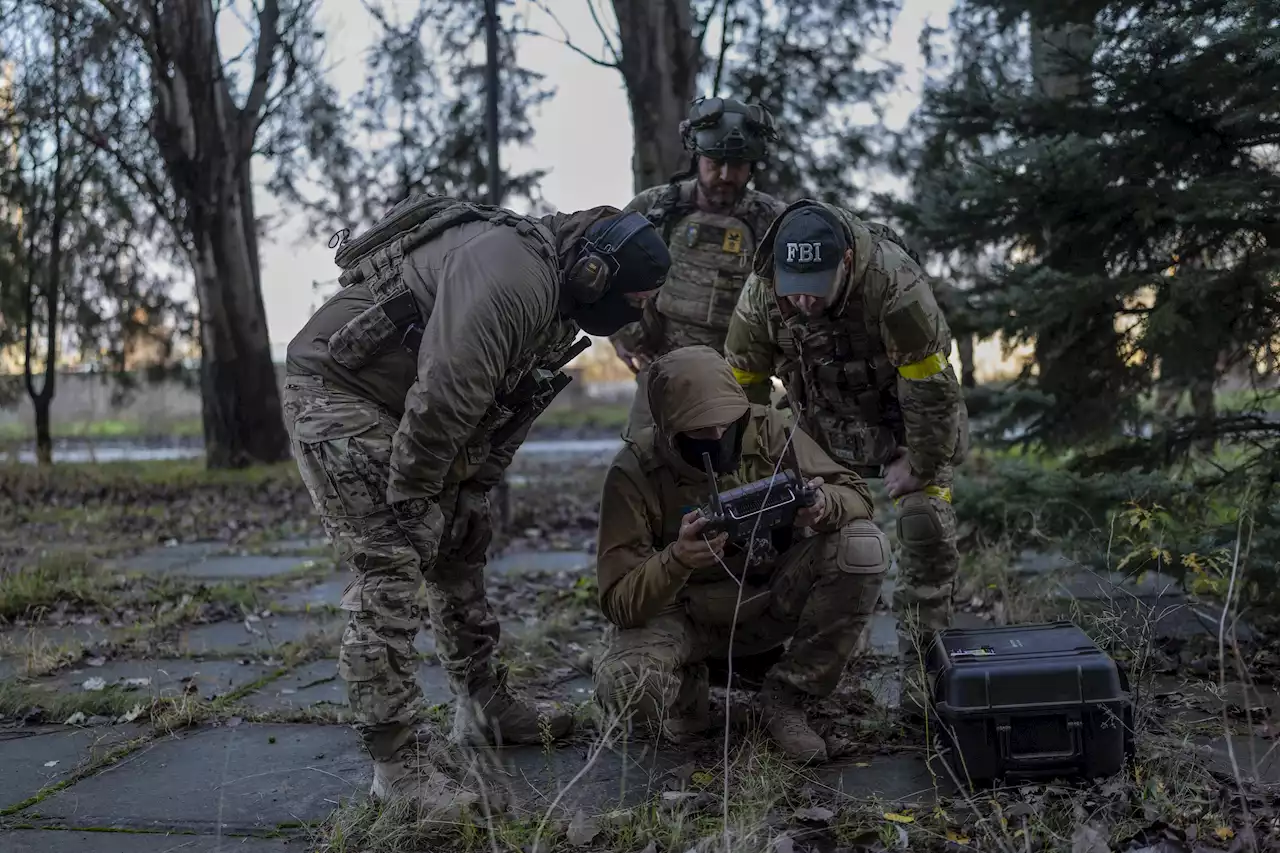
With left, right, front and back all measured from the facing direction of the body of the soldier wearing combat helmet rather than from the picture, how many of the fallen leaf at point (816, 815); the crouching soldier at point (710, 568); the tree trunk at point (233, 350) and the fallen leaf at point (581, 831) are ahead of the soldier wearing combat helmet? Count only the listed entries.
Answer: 3

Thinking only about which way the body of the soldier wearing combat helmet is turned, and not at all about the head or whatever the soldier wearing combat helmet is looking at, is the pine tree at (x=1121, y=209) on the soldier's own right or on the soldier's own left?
on the soldier's own left

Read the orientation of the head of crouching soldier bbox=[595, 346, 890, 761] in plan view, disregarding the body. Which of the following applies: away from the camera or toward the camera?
toward the camera

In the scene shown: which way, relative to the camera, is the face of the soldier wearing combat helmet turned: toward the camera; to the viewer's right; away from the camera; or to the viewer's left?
toward the camera

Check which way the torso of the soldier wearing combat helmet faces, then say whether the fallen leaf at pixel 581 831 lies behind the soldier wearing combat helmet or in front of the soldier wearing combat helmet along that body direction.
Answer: in front

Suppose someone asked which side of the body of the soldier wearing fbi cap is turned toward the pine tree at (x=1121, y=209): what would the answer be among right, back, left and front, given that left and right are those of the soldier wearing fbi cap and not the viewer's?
back

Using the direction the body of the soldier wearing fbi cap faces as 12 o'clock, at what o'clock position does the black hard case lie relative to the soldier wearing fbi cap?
The black hard case is roughly at 10 o'clock from the soldier wearing fbi cap.

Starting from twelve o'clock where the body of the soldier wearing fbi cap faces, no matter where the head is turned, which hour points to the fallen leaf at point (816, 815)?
The fallen leaf is roughly at 11 o'clock from the soldier wearing fbi cap.

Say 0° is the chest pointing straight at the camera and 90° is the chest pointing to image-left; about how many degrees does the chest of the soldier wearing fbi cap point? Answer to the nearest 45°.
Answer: approximately 45°

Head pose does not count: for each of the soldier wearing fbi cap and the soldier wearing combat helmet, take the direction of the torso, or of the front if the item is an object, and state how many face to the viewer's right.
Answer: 0

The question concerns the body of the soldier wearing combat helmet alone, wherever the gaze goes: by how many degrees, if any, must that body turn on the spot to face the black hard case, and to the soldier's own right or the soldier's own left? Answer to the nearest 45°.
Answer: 0° — they already face it

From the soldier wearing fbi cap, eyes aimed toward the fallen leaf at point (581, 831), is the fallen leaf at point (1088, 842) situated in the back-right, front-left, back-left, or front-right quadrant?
front-left

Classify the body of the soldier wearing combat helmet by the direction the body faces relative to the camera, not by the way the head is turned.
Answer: toward the camera

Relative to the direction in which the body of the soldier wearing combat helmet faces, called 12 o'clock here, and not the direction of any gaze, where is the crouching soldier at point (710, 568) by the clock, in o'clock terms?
The crouching soldier is roughly at 12 o'clock from the soldier wearing combat helmet.

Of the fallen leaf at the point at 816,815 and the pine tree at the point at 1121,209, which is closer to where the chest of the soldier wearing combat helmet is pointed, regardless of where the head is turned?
the fallen leaf

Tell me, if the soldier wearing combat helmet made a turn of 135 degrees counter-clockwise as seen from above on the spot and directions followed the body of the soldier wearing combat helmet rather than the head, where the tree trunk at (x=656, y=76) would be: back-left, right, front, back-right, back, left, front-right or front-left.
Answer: front-left

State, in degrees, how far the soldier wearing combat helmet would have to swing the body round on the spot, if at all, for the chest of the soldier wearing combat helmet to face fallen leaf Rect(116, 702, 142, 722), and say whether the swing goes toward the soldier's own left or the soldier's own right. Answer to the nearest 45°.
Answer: approximately 45° to the soldier's own right

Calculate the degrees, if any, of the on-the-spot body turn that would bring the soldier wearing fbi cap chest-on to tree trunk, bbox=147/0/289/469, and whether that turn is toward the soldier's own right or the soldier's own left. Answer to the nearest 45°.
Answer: approximately 90° to the soldier's own right

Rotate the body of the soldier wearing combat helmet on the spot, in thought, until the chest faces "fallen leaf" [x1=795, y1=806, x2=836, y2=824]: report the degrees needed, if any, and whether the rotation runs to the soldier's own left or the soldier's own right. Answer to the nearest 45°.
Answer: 0° — they already face it
